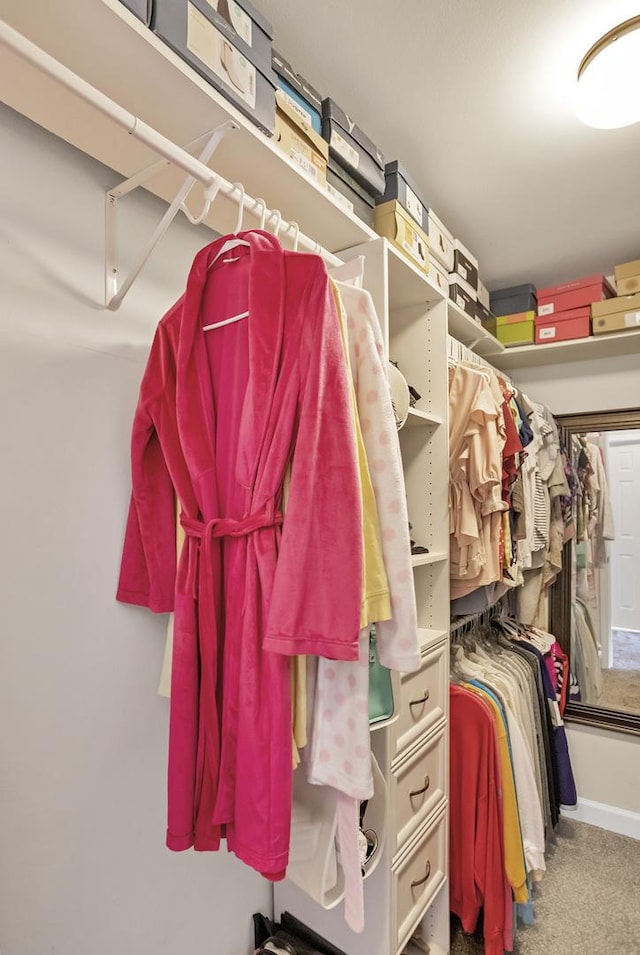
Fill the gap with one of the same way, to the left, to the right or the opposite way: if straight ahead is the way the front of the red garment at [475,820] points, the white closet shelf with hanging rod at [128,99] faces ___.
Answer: to the left

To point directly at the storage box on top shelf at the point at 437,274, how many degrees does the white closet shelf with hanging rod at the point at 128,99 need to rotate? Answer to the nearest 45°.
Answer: approximately 90° to its left

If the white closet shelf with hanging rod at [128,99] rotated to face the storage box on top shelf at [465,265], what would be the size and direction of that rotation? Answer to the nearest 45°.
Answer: approximately 90° to its left

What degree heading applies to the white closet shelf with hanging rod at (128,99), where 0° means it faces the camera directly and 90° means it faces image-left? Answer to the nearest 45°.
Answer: approximately 315°

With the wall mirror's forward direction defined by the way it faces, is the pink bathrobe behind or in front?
in front

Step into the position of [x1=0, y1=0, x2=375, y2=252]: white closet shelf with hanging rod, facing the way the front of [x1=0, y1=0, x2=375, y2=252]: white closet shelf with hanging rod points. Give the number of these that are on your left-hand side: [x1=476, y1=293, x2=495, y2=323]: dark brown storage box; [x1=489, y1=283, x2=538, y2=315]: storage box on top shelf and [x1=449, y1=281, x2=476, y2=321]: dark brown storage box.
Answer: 3
